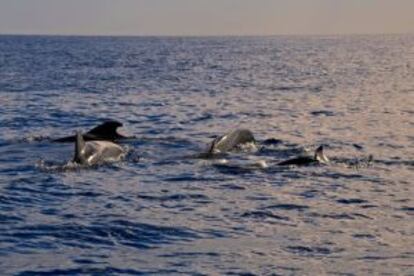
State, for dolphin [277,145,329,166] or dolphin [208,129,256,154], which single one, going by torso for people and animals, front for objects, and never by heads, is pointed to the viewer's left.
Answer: dolphin [277,145,329,166]

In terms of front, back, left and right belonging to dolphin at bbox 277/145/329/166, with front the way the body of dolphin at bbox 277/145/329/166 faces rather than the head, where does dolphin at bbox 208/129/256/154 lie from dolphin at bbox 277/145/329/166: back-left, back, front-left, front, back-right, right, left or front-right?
front-right

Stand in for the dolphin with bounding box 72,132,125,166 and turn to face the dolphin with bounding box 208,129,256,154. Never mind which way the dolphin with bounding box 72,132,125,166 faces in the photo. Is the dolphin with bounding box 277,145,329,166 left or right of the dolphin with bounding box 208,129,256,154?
right

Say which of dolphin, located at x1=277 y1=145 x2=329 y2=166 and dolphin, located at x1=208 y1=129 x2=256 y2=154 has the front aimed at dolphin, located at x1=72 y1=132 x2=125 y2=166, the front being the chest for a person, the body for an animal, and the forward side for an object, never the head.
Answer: dolphin, located at x1=277 y1=145 x2=329 y2=166

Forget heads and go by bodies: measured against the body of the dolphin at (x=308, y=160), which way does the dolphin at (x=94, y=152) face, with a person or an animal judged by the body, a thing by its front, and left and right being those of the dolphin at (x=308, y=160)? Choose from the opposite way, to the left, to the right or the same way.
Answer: the opposite way

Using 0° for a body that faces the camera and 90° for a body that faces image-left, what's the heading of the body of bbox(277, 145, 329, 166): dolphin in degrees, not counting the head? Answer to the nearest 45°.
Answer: approximately 90°

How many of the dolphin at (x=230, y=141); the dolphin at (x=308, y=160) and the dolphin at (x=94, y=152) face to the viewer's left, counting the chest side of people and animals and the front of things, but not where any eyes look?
1

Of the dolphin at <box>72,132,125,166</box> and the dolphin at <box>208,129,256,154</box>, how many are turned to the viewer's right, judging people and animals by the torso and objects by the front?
2

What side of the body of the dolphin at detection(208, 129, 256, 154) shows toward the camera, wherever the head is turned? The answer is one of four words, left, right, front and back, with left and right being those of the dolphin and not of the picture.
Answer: right

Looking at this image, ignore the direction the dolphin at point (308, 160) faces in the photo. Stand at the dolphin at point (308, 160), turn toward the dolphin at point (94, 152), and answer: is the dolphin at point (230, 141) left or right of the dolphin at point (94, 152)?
right

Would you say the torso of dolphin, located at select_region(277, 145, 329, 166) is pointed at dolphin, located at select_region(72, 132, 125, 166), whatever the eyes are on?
yes

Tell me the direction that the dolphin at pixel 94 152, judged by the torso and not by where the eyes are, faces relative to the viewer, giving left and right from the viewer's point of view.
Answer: facing to the right of the viewer

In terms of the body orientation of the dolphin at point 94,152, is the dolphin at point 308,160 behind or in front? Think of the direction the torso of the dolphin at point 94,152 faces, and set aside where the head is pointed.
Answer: in front

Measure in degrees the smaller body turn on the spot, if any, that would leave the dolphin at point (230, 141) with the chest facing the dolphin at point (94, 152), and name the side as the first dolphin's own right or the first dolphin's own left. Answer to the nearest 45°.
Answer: approximately 135° to the first dolphin's own right

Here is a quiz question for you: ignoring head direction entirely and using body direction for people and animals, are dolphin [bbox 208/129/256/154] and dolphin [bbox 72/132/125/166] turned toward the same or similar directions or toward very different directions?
same or similar directions

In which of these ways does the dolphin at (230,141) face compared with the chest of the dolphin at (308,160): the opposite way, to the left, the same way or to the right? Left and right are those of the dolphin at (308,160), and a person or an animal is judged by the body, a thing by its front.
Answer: the opposite way
